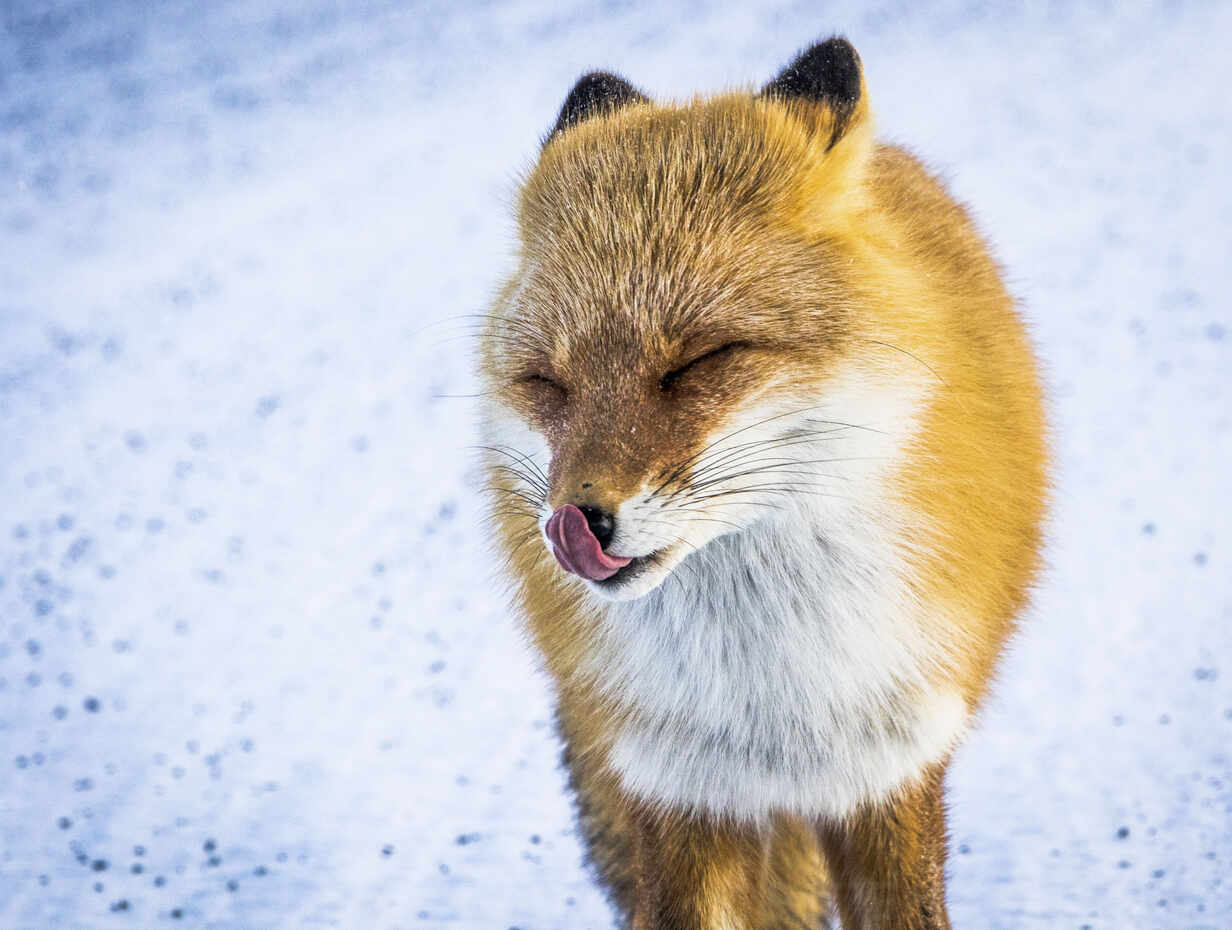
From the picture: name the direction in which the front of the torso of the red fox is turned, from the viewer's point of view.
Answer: toward the camera
